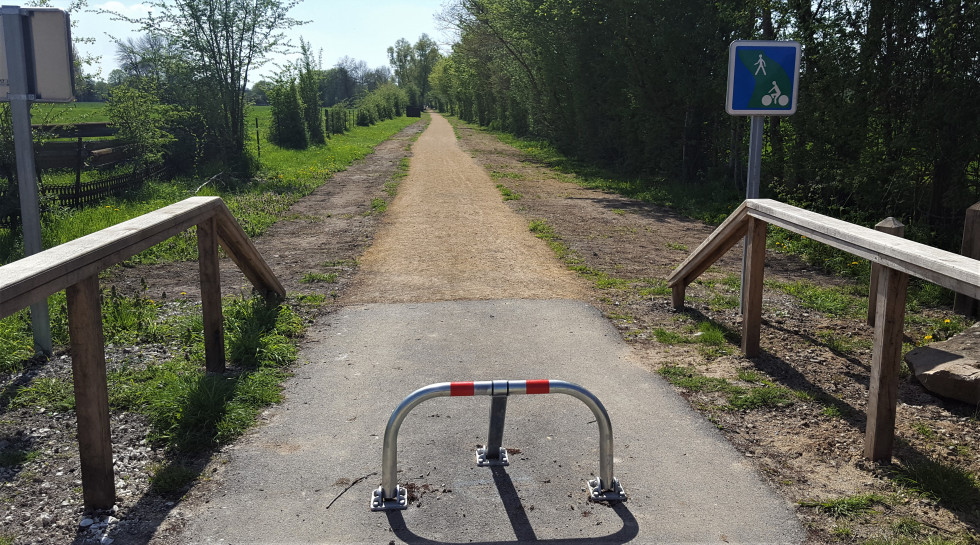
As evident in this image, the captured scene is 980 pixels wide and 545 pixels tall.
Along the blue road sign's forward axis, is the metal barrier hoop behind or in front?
in front

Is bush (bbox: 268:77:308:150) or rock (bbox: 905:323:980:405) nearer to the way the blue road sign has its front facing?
the rock

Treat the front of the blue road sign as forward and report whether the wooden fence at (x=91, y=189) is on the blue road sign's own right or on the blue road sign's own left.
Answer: on the blue road sign's own right

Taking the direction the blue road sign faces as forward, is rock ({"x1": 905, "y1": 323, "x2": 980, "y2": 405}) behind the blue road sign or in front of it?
in front

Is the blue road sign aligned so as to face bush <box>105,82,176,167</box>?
no

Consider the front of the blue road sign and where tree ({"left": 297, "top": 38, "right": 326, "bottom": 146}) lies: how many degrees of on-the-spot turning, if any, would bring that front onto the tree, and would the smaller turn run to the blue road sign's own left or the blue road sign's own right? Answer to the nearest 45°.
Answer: approximately 135° to the blue road sign's own right

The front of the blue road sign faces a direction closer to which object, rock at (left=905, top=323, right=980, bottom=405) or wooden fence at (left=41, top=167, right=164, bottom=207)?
the rock

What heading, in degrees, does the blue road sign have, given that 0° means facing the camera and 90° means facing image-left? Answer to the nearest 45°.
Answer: approximately 0°

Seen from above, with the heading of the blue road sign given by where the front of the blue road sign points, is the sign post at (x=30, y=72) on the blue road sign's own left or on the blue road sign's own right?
on the blue road sign's own right

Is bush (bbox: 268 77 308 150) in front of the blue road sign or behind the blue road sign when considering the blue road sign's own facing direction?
behind

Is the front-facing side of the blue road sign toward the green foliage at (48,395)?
no

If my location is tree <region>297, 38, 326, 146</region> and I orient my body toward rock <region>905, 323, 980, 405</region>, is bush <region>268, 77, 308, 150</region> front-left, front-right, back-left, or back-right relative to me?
front-right

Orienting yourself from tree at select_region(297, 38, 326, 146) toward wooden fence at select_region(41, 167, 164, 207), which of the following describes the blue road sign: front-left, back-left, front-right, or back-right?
front-left

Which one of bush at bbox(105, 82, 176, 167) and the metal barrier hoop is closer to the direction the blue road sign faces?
the metal barrier hoop
